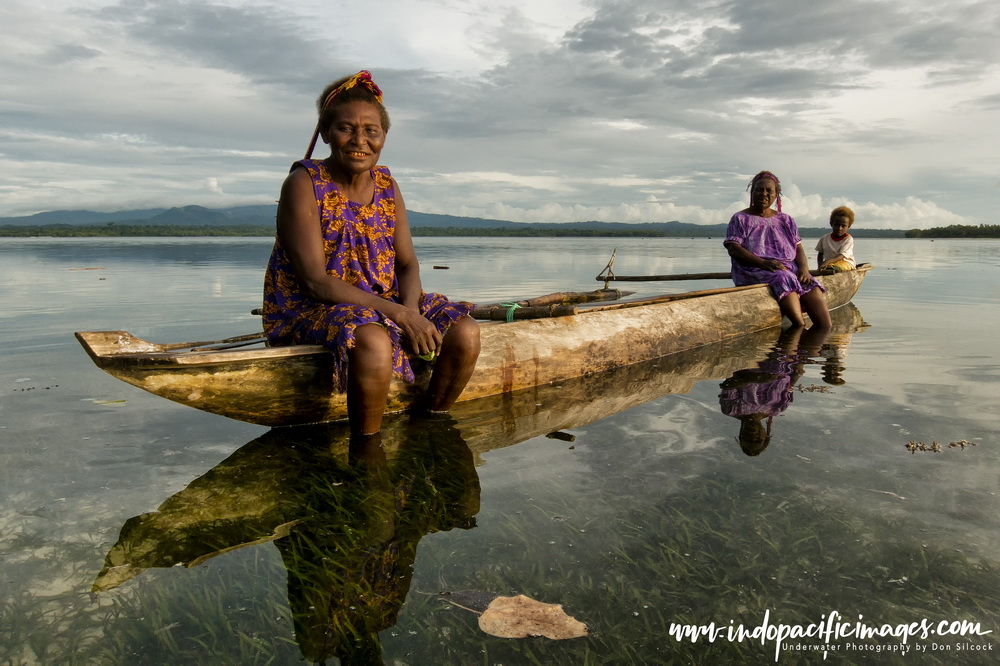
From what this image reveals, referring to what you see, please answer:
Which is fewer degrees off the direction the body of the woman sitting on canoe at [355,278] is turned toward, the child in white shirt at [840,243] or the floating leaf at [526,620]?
the floating leaf

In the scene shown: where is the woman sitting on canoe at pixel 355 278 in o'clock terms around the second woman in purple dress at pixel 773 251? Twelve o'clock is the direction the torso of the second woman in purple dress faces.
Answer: The woman sitting on canoe is roughly at 2 o'clock from the second woman in purple dress.

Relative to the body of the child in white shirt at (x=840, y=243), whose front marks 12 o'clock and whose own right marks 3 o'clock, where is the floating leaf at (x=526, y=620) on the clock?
The floating leaf is roughly at 12 o'clock from the child in white shirt.

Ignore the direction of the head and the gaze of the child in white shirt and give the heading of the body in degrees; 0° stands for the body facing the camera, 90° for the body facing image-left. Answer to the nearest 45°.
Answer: approximately 0°

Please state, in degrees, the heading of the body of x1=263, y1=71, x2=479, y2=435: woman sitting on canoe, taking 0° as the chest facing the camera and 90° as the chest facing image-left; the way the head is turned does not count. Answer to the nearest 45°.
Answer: approximately 315°

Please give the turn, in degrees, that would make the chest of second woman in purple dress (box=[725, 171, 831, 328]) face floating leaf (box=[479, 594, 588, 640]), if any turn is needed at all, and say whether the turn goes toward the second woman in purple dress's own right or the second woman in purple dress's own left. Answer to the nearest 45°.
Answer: approximately 45° to the second woman in purple dress's own right

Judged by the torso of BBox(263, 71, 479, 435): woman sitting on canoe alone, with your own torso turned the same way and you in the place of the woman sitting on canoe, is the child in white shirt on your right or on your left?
on your left
